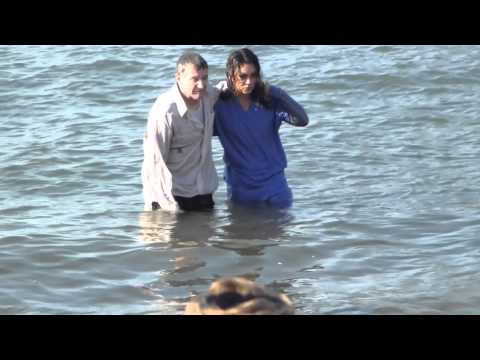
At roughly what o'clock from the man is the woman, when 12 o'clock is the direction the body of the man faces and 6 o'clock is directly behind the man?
The woman is roughly at 10 o'clock from the man.

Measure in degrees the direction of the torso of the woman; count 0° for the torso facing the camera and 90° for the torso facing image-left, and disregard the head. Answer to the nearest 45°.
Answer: approximately 0°

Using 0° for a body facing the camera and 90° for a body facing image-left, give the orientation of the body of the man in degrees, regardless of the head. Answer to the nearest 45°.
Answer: approximately 315°

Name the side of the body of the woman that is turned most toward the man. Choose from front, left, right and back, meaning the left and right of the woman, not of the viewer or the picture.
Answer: right

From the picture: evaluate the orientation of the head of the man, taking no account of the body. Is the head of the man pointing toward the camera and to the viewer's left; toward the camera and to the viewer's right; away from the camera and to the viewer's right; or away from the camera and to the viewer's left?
toward the camera and to the viewer's right
